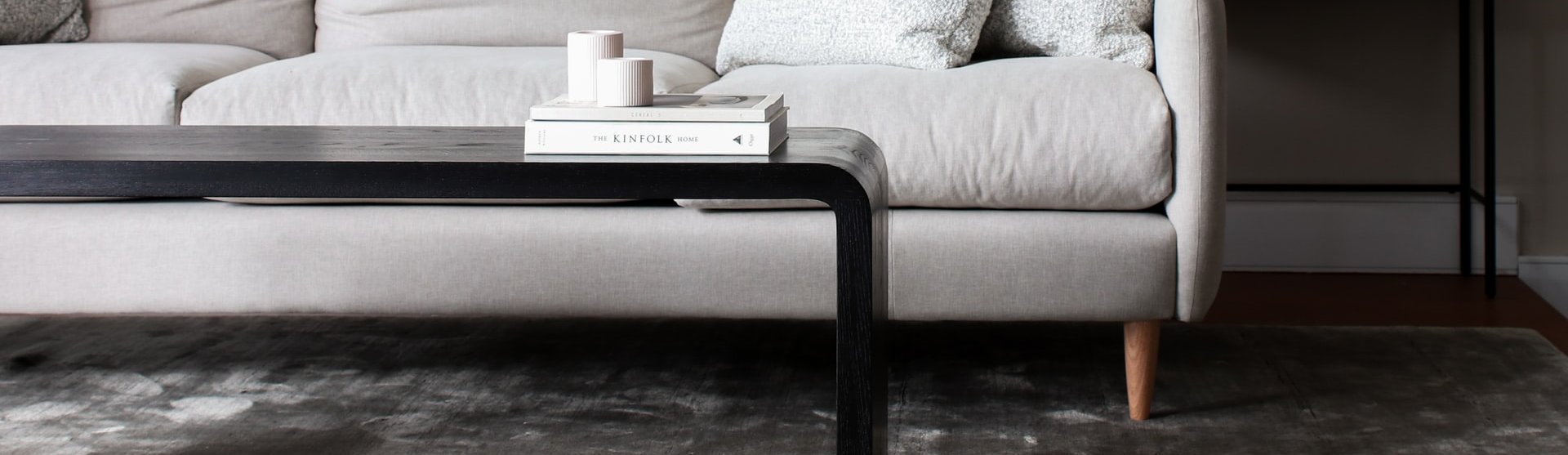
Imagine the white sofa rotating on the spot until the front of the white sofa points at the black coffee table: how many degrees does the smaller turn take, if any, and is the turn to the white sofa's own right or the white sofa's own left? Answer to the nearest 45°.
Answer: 0° — it already faces it

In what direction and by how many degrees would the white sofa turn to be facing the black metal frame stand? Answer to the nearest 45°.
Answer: approximately 135° to its left

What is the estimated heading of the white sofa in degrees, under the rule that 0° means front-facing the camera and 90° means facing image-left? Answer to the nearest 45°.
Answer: approximately 0°
